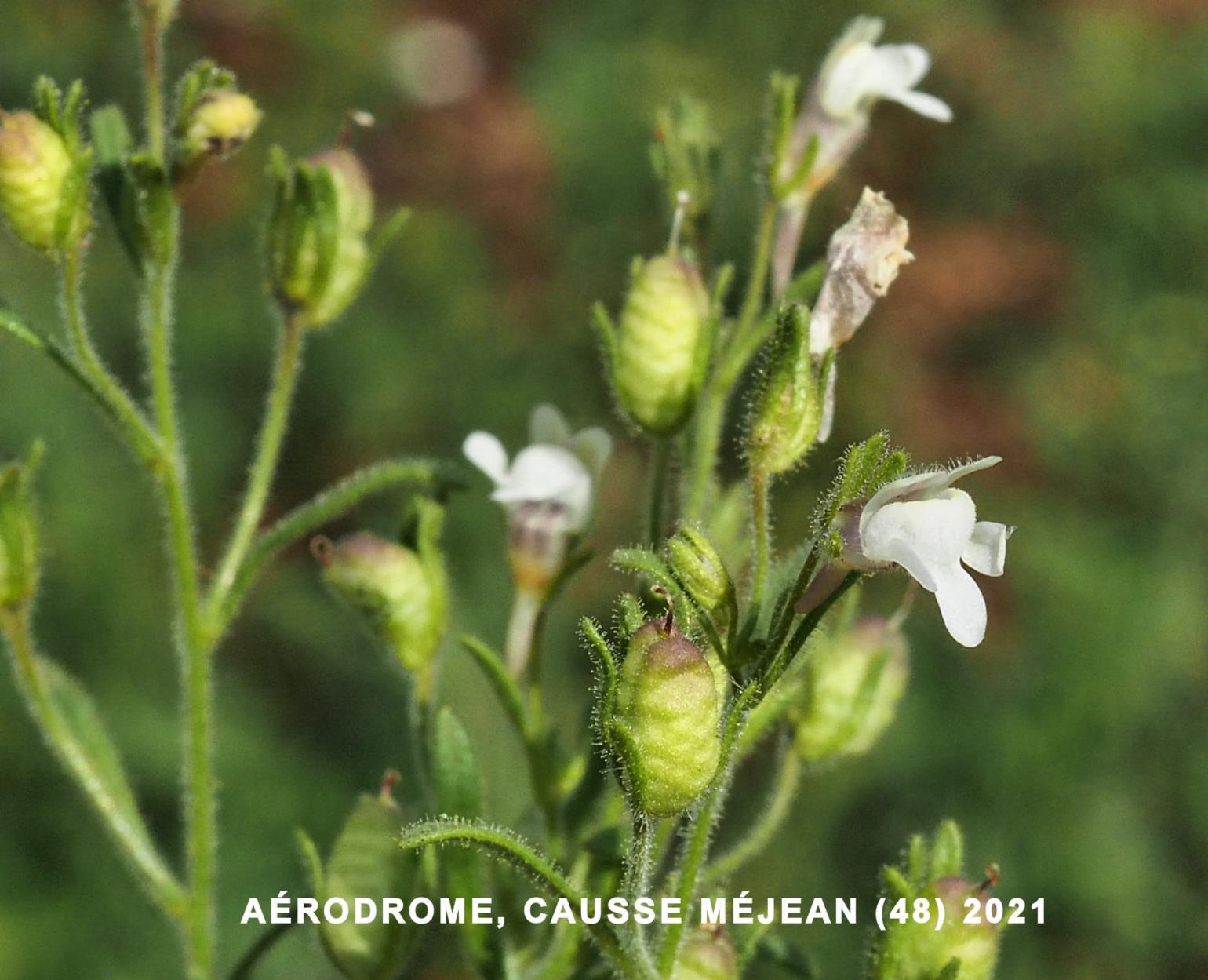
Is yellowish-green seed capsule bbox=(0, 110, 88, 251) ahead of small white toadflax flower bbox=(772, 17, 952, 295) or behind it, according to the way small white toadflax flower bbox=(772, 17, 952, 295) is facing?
behind

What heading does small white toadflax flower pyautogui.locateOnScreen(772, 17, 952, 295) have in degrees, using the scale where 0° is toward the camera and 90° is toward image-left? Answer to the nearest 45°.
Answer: approximately 270°

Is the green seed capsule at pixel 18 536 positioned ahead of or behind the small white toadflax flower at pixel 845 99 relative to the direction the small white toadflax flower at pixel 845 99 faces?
behind
